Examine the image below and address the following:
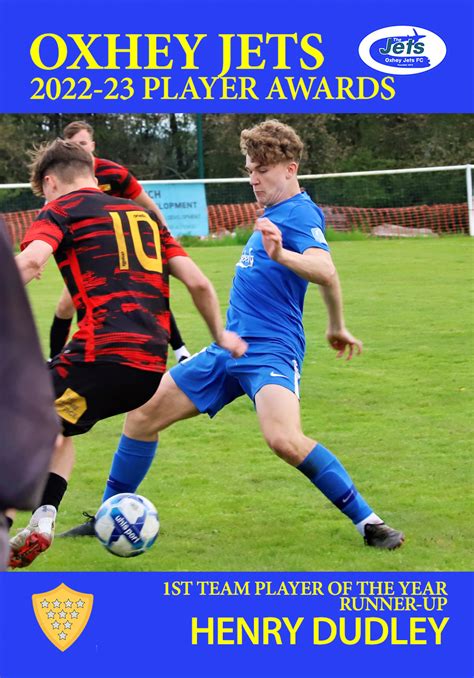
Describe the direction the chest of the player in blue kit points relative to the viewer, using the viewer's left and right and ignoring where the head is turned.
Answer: facing the viewer and to the left of the viewer

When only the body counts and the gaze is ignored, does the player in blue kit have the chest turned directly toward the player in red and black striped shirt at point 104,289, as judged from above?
yes

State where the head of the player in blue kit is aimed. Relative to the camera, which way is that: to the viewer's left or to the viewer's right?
to the viewer's left

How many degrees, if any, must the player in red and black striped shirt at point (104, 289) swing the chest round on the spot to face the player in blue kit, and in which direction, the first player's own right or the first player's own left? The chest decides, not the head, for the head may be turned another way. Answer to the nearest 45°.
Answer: approximately 90° to the first player's own right
